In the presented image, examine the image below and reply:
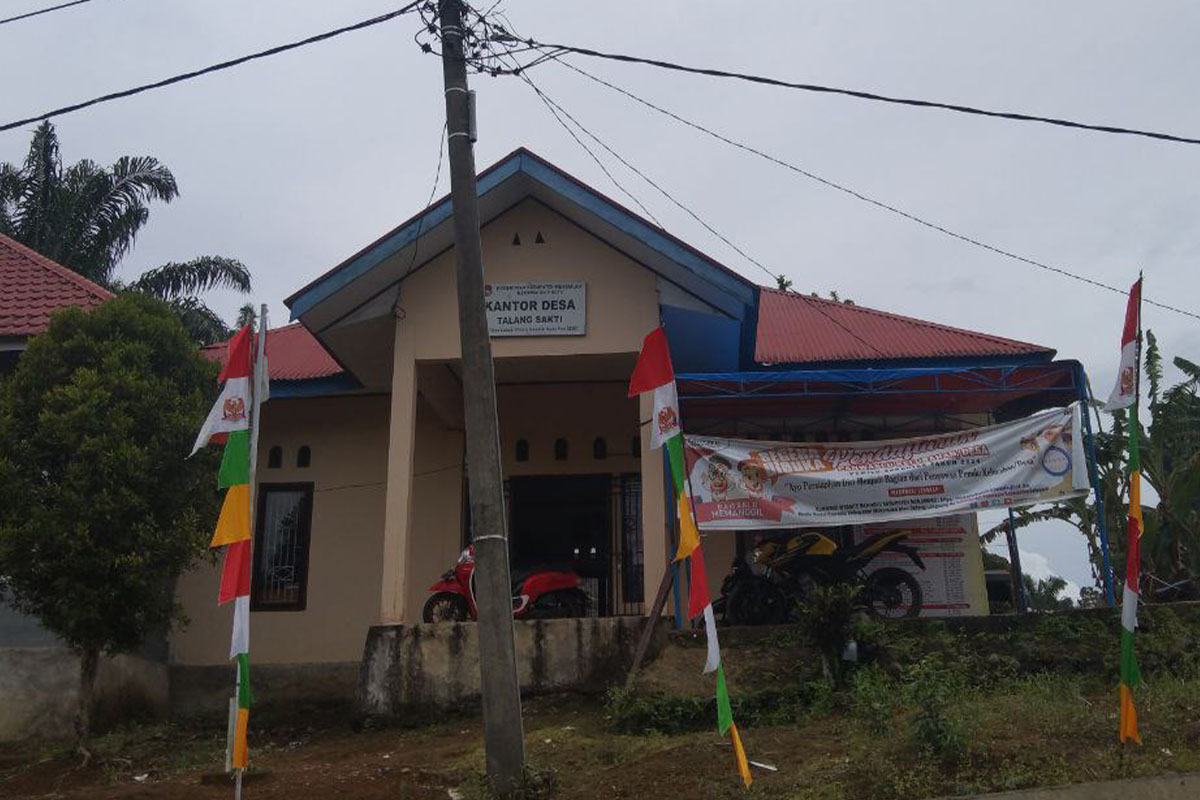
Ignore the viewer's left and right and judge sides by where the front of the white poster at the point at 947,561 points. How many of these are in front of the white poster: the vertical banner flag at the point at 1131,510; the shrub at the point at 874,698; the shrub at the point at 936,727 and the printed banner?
4

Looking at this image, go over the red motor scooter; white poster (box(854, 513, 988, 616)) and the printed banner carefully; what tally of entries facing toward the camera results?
2

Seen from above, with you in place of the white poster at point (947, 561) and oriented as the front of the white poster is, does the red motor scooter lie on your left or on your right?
on your right

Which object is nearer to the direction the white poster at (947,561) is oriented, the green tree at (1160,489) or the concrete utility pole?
the concrete utility pole

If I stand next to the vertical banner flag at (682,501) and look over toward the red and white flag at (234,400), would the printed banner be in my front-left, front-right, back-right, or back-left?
back-right

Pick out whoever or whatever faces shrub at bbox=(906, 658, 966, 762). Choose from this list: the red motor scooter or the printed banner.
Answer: the printed banner

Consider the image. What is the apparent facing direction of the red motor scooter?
to the viewer's left

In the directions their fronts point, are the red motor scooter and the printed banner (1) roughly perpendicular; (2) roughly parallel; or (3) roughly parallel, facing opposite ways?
roughly perpendicular

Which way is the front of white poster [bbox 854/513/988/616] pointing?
toward the camera

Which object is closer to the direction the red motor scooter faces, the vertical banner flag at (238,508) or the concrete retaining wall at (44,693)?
the concrete retaining wall

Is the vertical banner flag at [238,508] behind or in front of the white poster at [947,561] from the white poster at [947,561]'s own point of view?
in front

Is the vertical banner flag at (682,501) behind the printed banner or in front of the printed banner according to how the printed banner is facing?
in front

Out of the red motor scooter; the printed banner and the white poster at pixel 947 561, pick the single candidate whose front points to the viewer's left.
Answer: the red motor scooter

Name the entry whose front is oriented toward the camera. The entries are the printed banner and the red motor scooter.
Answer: the printed banner

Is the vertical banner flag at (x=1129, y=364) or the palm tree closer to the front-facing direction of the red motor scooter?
the palm tree

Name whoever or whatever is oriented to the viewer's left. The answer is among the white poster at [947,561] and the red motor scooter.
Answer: the red motor scooter
